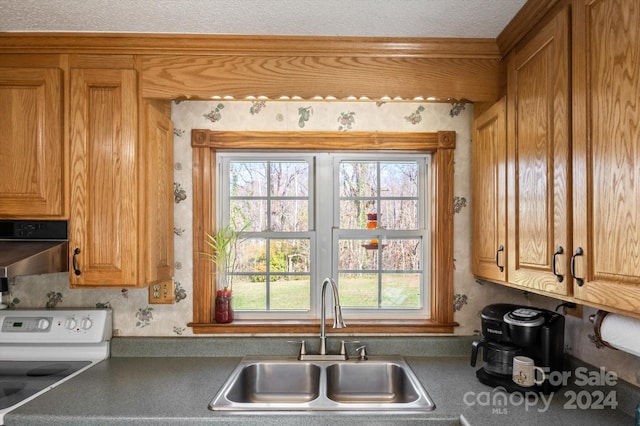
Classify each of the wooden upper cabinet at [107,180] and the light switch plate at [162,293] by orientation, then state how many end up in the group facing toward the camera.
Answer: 2

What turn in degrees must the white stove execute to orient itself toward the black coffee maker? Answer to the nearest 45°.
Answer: approximately 45° to its left

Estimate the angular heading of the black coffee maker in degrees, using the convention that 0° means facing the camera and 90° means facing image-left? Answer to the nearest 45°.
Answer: approximately 45°

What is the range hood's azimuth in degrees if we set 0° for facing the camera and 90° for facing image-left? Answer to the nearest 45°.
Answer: approximately 0°

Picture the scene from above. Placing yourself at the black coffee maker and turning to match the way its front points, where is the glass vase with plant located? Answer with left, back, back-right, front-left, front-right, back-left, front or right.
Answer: front-right

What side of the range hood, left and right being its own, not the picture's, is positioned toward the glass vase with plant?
left
